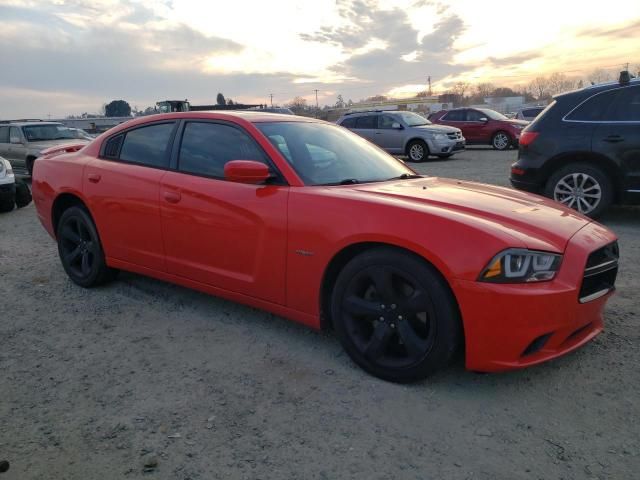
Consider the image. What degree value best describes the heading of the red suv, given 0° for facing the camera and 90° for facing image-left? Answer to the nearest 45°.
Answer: approximately 315°

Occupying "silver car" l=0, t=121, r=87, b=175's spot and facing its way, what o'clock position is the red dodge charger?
The red dodge charger is roughly at 1 o'clock from the silver car.

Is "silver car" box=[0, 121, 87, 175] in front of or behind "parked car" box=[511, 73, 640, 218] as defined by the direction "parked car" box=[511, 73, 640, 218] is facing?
behind

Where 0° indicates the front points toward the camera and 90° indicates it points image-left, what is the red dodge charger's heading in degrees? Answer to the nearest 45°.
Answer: approximately 315°

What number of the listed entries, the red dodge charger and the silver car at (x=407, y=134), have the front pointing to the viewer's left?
0

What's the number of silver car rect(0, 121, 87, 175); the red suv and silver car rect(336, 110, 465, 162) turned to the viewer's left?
0

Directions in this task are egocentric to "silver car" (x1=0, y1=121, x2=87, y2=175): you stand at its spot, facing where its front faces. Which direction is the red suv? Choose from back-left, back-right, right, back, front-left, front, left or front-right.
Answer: front-left

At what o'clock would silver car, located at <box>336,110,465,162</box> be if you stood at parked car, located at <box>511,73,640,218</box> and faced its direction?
The silver car is roughly at 8 o'clock from the parked car.

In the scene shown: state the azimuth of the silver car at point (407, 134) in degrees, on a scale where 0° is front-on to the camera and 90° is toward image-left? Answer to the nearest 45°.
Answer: approximately 315°

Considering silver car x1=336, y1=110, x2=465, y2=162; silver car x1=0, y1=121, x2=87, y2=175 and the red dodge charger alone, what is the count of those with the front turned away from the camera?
0

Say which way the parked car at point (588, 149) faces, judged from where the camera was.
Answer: facing to the right of the viewer

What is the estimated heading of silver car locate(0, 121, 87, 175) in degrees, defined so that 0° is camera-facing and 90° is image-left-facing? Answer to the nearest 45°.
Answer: approximately 315°
